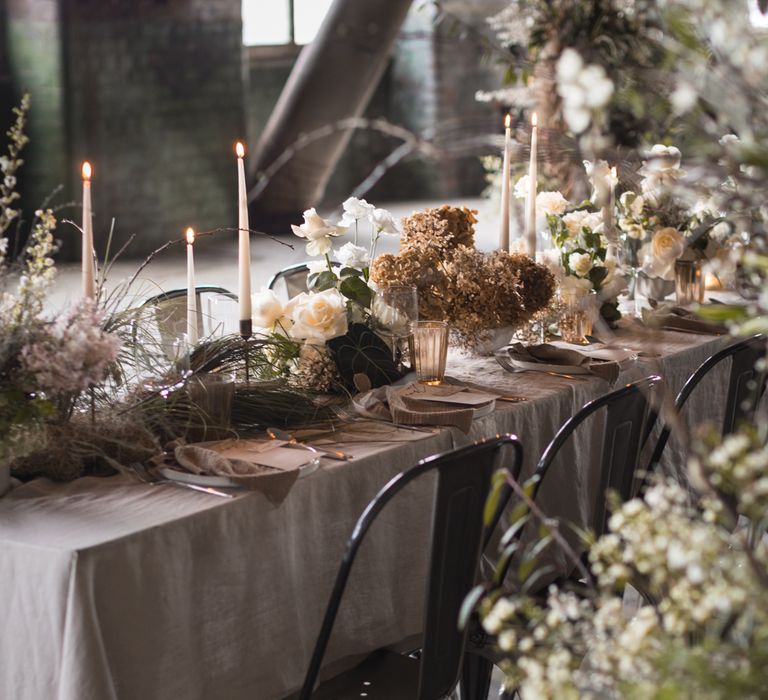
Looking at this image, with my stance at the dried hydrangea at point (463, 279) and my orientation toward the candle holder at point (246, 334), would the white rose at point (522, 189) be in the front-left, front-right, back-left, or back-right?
back-right

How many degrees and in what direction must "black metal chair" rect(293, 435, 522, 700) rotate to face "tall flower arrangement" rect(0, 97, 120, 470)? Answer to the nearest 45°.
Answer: approximately 45° to its left

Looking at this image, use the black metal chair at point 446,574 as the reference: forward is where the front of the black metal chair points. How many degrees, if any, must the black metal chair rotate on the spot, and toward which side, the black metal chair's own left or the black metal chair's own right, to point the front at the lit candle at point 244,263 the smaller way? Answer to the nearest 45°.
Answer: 0° — it already faces it

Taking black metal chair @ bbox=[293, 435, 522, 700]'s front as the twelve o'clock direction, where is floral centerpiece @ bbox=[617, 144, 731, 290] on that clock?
The floral centerpiece is roughly at 2 o'clock from the black metal chair.

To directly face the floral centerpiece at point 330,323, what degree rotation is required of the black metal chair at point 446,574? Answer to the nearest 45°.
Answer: approximately 45° to its right

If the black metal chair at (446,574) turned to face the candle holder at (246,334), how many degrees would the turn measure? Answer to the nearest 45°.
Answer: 0° — it already faces it

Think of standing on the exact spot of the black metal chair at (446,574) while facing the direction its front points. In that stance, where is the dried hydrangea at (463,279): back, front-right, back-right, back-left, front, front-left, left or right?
front-right

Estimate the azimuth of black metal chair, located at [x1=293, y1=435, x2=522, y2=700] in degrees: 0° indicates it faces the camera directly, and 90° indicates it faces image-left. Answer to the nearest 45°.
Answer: approximately 135°

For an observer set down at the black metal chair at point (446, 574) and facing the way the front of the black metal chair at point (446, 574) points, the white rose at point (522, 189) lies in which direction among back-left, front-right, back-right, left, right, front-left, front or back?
front-right

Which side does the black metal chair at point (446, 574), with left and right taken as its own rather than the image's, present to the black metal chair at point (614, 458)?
right

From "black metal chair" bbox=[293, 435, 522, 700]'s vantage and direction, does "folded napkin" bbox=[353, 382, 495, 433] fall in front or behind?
in front

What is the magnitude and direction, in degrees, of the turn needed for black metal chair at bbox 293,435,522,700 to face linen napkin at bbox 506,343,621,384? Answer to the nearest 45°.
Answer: approximately 45° to its right

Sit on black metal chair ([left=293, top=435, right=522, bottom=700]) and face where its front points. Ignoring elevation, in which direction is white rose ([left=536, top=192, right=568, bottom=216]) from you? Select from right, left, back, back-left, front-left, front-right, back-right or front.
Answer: front-right
